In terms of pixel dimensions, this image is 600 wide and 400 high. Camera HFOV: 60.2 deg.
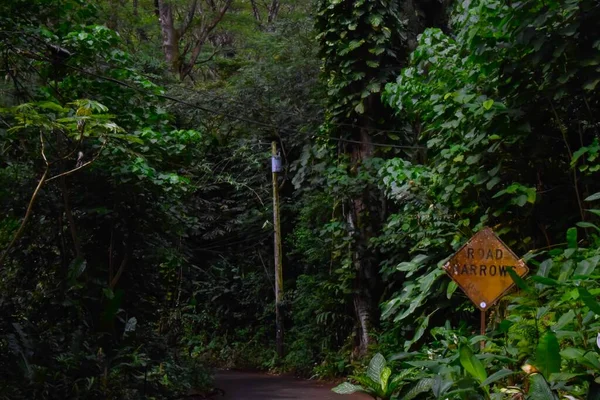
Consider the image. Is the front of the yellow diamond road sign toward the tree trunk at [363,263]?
no

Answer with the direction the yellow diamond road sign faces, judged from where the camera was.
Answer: facing the viewer

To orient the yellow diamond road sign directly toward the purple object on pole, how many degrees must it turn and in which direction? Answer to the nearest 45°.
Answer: approximately 135° to its right

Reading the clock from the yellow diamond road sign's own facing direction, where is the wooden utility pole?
The wooden utility pole is roughly at 5 o'clock from the yellow diamond road sign.

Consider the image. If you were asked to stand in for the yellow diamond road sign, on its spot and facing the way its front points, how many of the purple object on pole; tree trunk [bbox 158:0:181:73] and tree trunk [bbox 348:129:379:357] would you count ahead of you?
0

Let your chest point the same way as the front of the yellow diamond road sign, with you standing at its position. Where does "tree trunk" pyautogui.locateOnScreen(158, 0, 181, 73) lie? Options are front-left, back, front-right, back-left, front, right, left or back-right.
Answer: back-right
